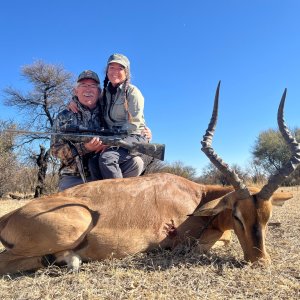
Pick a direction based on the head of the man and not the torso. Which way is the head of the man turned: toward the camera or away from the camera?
toward the camera

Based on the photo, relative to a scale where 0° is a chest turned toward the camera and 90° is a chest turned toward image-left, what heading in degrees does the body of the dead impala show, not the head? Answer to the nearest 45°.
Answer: approximately 270°

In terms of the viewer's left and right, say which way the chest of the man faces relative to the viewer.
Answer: facing the viewer and to the right of the viewer

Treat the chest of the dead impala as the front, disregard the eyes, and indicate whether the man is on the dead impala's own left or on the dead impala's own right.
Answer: on the dead impala's own left

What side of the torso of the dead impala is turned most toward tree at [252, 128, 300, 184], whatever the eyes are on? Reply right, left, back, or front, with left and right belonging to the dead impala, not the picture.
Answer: left

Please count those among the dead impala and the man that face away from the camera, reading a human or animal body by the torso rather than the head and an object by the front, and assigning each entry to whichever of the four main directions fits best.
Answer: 0

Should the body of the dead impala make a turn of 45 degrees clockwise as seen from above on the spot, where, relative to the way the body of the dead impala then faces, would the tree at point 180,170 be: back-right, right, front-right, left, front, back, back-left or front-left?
back-left

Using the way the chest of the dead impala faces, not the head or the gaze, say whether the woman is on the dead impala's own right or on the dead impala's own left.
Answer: on the dead impala's own left

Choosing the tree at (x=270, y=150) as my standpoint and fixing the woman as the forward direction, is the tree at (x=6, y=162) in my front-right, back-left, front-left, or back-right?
front-right
